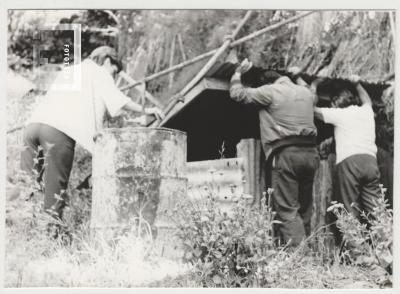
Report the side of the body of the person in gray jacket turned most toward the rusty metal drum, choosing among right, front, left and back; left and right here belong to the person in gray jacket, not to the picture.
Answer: left

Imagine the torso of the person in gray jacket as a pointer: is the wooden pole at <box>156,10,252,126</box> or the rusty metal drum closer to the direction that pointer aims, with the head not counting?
the wooden pole

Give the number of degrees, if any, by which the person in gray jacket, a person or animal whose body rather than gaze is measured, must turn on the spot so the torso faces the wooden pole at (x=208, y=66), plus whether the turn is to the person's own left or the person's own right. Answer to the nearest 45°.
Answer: approximately 45° to the person's own left

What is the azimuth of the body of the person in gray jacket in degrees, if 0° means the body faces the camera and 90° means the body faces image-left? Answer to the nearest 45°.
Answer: approximately 135°

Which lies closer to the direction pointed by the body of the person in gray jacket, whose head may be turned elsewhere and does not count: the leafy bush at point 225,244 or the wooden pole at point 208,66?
the wooden pole
